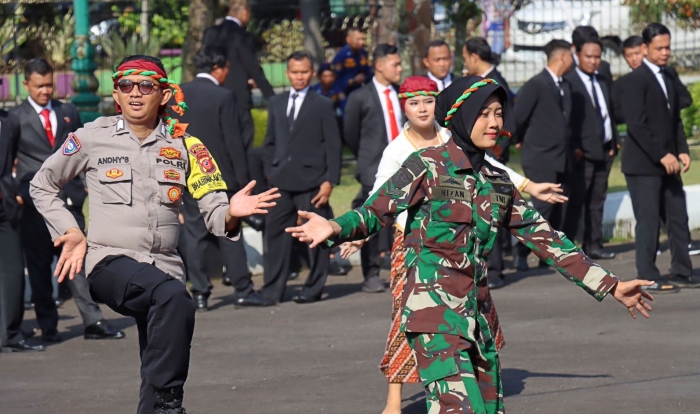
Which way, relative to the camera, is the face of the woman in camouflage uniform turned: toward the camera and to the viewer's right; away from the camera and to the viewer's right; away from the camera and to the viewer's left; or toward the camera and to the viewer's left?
toward the camera and to the viewer's right

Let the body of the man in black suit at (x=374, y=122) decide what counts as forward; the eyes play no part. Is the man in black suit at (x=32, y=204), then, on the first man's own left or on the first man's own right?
on the first man's own right

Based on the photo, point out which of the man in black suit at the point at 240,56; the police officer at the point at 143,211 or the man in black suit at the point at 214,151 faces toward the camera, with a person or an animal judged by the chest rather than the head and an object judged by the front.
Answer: the police officer

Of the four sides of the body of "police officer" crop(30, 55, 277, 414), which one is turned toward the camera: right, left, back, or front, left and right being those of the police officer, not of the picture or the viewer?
front
